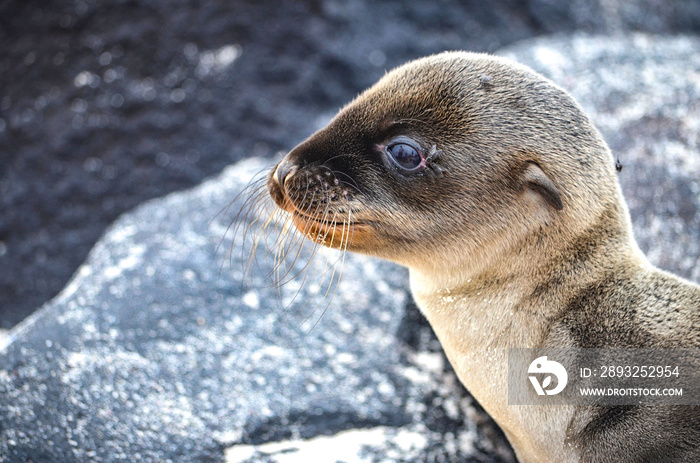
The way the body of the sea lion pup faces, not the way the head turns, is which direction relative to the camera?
to the viewer's left
